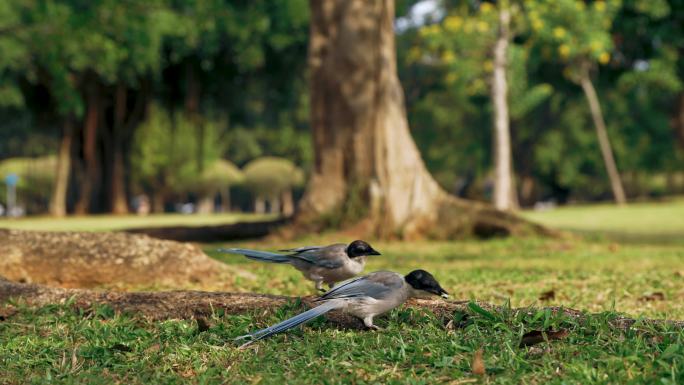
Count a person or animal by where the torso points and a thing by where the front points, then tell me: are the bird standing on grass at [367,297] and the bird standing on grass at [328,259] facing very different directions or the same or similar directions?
same or similar directions

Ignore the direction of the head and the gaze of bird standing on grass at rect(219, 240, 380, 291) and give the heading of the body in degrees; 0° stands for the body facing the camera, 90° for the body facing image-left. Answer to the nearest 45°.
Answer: approximately 270°

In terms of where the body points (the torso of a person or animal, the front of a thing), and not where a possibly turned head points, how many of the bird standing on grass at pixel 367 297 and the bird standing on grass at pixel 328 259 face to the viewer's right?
2

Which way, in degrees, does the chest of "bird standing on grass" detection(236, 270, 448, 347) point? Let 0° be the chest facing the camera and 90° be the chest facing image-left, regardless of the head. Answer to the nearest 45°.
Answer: approximately 270°

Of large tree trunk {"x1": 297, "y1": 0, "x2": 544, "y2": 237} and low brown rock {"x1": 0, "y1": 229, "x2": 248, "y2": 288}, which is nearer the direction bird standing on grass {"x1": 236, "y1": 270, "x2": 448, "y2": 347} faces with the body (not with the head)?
the large tree trunk

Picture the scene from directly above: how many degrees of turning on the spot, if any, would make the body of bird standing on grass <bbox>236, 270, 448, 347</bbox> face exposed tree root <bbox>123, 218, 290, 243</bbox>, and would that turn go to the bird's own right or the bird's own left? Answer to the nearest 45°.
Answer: approximately 90° to the bird's own left

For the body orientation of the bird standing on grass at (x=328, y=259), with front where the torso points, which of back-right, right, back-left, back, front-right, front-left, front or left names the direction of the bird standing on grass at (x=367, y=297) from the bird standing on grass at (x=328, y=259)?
right

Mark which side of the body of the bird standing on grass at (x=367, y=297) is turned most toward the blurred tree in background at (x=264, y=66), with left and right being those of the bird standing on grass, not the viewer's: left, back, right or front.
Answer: left

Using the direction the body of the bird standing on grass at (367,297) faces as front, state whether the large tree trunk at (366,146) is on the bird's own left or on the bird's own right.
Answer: on the bird's own left
